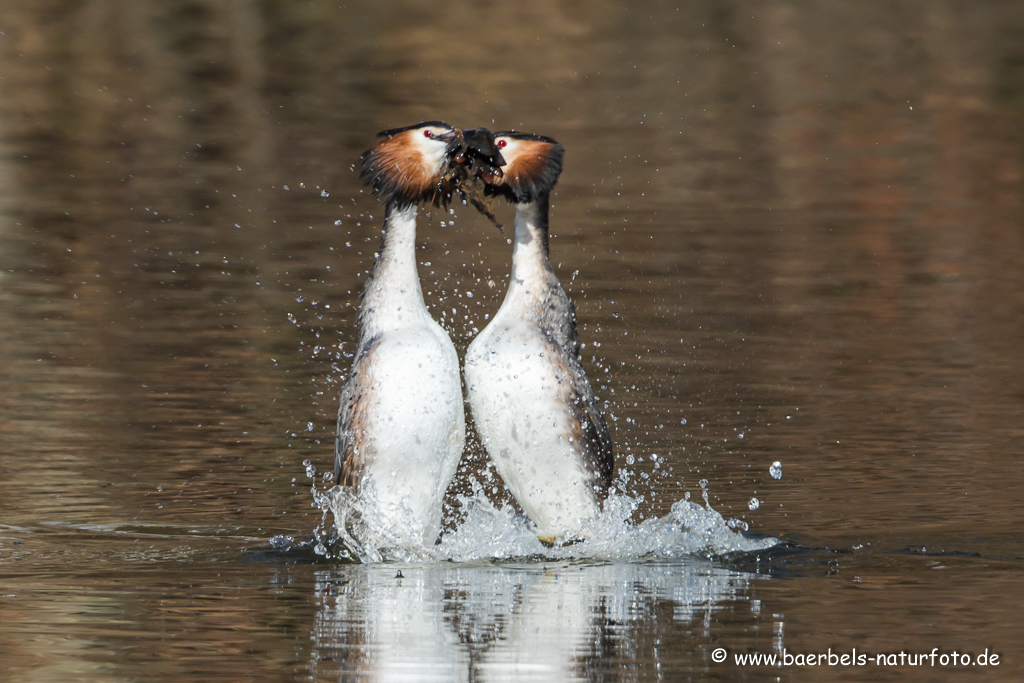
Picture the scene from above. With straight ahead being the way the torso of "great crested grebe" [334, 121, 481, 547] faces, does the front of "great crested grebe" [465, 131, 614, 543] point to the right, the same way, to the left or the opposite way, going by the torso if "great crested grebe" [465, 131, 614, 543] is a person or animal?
to the right

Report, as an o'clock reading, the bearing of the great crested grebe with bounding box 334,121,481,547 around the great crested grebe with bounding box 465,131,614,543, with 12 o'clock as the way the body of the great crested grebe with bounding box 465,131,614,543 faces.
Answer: the great crested grebe with bounding box 334,121,481,547 is roughly at 1 o'clock from the great crested grebe with bounding box 465,131,614,543.

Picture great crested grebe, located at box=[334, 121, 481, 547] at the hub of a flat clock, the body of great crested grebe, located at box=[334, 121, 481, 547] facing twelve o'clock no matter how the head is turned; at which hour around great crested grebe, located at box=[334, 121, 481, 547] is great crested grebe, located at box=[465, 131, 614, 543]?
great crested grebe, located at box=[465, 131, 614, 543] is roughly at 10 o'clock from great crested grebe, located at box=[334, 121, 481, 547].

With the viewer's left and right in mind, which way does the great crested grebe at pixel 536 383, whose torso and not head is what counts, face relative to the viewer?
facing the viewer and to the left of the viewer

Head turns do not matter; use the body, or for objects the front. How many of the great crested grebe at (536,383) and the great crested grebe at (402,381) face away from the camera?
0

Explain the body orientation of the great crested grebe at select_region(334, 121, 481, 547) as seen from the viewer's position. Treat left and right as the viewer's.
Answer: facing the viewer and to the right of the viewer
